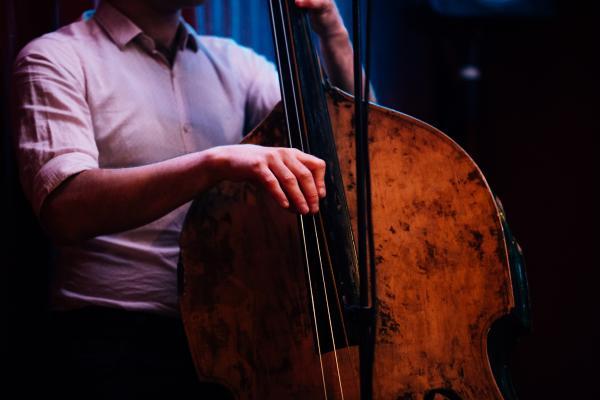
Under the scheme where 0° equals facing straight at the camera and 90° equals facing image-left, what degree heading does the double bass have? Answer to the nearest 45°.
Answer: approximately 45°

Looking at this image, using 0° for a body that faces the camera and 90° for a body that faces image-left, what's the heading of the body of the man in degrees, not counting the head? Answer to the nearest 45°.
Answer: approximately 315°
